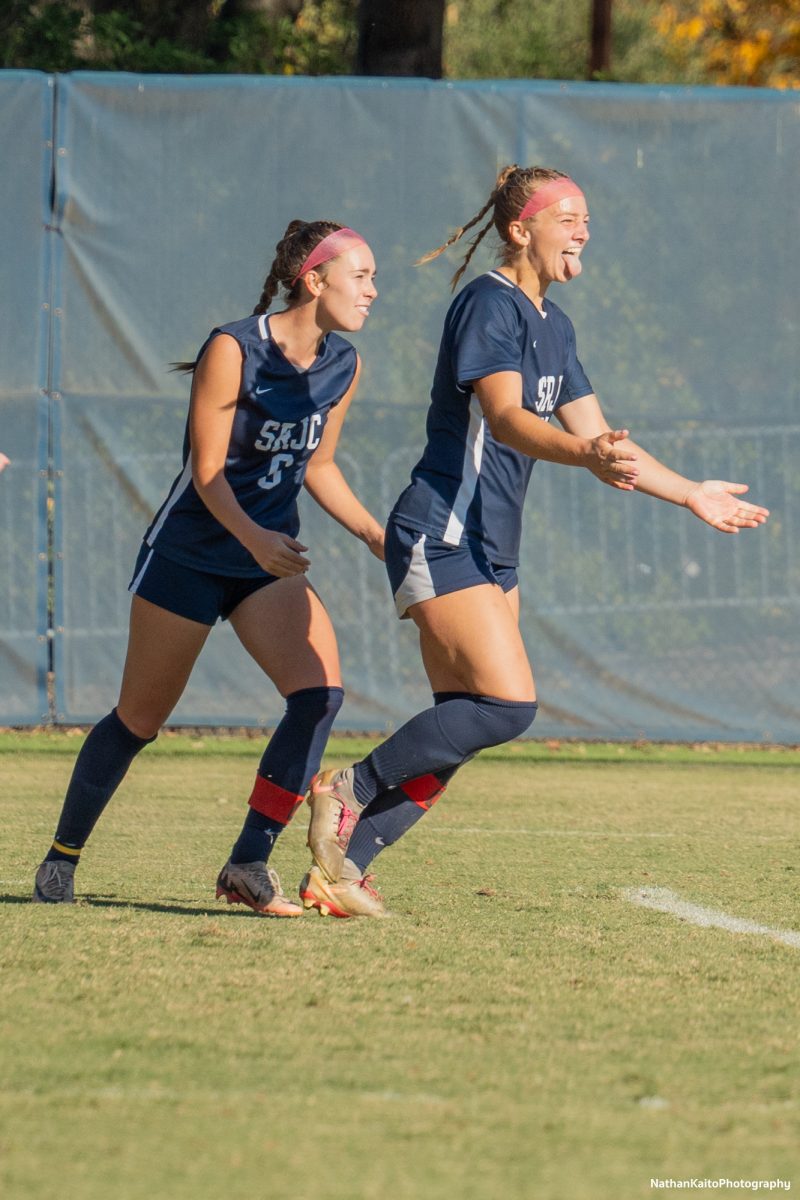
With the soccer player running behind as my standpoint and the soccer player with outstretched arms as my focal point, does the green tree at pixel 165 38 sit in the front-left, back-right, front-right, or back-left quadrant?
back-left

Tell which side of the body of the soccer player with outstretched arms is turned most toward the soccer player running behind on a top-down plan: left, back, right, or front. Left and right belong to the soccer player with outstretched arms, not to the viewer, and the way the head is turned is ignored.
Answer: back

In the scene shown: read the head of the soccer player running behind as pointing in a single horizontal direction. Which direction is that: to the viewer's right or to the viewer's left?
to the viewer's right

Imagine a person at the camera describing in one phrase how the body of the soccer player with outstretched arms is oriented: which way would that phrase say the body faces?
to the viewer's right

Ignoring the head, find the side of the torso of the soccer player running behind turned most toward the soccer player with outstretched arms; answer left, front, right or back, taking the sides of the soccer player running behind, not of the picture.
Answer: front

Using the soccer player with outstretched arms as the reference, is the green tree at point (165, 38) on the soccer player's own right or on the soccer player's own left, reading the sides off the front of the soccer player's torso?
on the soccer player's own left

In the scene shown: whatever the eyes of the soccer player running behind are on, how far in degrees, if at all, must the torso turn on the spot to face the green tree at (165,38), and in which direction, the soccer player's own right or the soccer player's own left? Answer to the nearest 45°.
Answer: approximately 135° to the soccer player's own left

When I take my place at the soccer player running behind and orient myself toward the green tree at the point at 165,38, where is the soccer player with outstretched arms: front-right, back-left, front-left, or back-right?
back-right

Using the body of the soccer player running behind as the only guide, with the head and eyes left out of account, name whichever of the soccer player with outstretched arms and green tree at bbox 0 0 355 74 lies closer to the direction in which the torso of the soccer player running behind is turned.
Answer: the soccer player with outstretched arms

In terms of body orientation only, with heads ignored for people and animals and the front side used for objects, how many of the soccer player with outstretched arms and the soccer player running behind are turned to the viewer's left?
0
